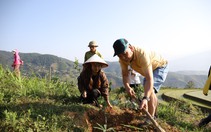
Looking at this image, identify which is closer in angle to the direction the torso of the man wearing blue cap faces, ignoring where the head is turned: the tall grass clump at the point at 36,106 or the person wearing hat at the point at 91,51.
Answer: the tall grass clump

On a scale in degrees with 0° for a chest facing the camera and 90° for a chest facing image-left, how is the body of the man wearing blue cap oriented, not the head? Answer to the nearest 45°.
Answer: approximately 45°

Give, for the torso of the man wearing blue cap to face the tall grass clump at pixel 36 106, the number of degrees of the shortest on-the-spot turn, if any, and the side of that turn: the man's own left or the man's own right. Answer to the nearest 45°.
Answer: approximately 45° to the man's own right

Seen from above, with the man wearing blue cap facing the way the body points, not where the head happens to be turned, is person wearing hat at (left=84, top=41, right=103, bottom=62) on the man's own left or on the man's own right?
on the man's own right
